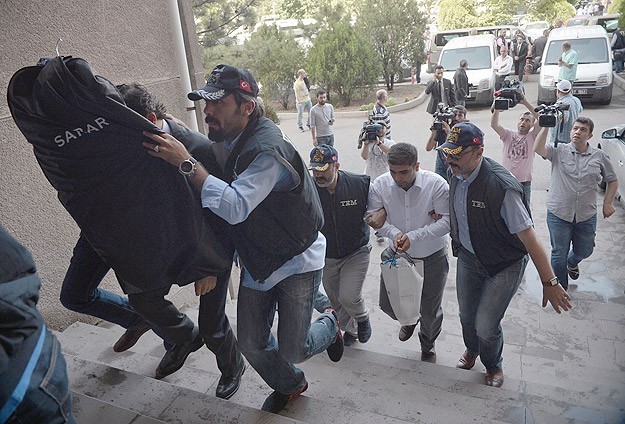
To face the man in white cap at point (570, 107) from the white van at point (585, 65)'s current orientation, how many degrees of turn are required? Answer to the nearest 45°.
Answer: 0° — it already faces them

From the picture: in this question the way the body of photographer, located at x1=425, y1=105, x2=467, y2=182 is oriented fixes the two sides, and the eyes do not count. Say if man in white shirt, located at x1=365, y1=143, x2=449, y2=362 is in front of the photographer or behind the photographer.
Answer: in front

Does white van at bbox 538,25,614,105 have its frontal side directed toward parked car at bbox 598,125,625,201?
yes

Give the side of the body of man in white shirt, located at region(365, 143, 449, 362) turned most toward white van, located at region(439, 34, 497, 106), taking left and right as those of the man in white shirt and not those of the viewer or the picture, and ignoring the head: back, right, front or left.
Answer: back

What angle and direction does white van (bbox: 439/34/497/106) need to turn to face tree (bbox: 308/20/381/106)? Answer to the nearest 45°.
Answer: approximately 90° to its right

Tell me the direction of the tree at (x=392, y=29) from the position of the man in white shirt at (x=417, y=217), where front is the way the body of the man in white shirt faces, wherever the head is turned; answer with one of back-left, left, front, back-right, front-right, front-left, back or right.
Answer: back

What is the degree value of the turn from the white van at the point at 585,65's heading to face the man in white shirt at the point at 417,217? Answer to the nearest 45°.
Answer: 0° — it already faces them

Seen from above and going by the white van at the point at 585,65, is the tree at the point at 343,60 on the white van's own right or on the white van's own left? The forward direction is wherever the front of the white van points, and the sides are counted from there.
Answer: on the white van's own right

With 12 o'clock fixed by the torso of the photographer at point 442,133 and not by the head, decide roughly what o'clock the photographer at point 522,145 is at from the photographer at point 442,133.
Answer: the photographer at point 522,145 is roughly at 9 o'clock from the photographer at point 442,133.

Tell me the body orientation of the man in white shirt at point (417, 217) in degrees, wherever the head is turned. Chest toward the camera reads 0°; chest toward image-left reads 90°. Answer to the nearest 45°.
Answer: approximately 0°

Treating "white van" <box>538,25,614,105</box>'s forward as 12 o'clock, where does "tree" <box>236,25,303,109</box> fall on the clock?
The tree is roughly at 3 o'clock from the white van.

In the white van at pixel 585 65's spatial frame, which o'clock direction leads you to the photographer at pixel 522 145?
The photographer is roughly at 12 o'clock from the white van.

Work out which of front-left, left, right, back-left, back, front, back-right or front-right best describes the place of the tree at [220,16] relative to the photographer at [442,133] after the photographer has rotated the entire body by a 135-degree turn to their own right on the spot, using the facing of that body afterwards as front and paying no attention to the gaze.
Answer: front-left

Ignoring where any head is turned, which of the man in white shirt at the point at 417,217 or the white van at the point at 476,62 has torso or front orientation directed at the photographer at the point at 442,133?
the white van

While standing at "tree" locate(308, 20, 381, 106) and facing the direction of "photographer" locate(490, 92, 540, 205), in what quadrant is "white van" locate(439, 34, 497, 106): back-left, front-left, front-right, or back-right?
front-left

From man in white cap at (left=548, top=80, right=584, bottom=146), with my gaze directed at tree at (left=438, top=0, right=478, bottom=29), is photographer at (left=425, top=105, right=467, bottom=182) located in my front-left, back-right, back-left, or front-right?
back-left

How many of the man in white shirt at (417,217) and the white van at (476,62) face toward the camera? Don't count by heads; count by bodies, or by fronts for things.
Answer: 2

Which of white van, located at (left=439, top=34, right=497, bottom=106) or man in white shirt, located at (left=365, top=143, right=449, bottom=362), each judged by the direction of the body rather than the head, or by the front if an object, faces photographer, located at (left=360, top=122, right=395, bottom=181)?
the white van

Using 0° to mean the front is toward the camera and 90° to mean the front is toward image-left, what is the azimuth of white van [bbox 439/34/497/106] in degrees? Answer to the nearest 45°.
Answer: approximately 0°

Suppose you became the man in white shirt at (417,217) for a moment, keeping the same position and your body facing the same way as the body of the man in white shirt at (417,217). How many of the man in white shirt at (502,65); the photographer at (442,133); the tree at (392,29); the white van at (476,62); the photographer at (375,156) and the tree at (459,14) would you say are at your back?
6
